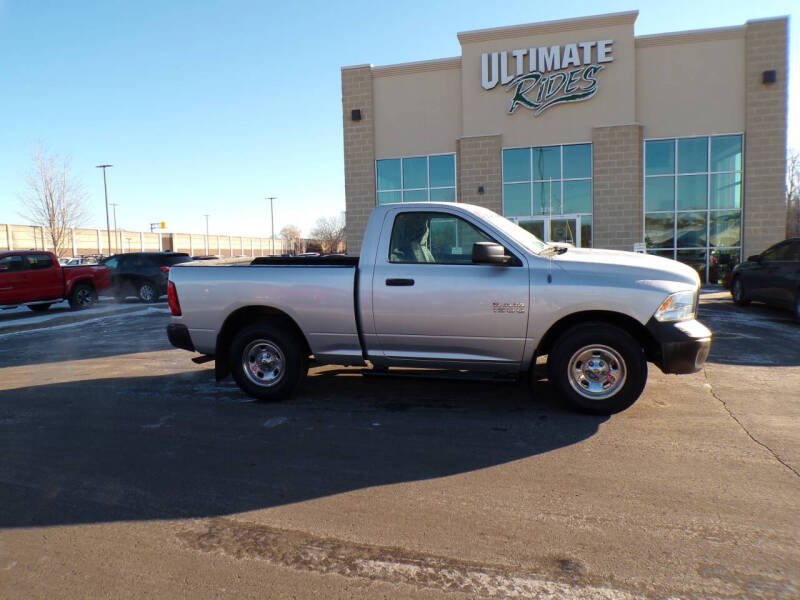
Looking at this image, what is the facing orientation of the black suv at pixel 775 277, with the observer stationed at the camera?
facing away from the viewer and to the left of the viewer

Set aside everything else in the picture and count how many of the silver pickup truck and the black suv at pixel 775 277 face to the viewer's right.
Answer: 1

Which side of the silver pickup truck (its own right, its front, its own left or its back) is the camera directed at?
right

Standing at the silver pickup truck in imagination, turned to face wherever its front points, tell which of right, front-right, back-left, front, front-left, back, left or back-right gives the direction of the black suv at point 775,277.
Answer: front-left

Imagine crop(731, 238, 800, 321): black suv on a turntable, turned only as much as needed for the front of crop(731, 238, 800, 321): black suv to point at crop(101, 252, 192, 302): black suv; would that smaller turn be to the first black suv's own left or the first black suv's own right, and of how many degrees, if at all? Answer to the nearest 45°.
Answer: approximately 45° to the first black suv's own left

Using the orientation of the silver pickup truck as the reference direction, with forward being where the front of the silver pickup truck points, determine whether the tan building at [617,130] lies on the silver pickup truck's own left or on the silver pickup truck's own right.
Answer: on the silver pickup truck's own left

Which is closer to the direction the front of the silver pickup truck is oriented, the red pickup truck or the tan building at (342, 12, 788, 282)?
the tan building

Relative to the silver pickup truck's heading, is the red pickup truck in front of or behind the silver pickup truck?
behind
